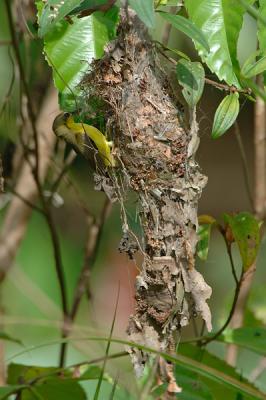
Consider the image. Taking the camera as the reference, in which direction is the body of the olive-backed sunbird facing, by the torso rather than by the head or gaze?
to the viewer's left

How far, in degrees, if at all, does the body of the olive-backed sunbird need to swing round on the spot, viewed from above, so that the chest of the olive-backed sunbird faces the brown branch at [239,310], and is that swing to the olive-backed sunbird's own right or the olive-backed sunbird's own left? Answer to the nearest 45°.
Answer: approximately 135° to the olive-backed sunbird's own right

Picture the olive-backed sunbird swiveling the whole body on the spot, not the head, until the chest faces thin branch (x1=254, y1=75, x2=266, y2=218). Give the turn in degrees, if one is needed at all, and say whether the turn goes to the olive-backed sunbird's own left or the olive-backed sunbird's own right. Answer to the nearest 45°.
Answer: approximately 135° to the olive-backed sunbird's own right
